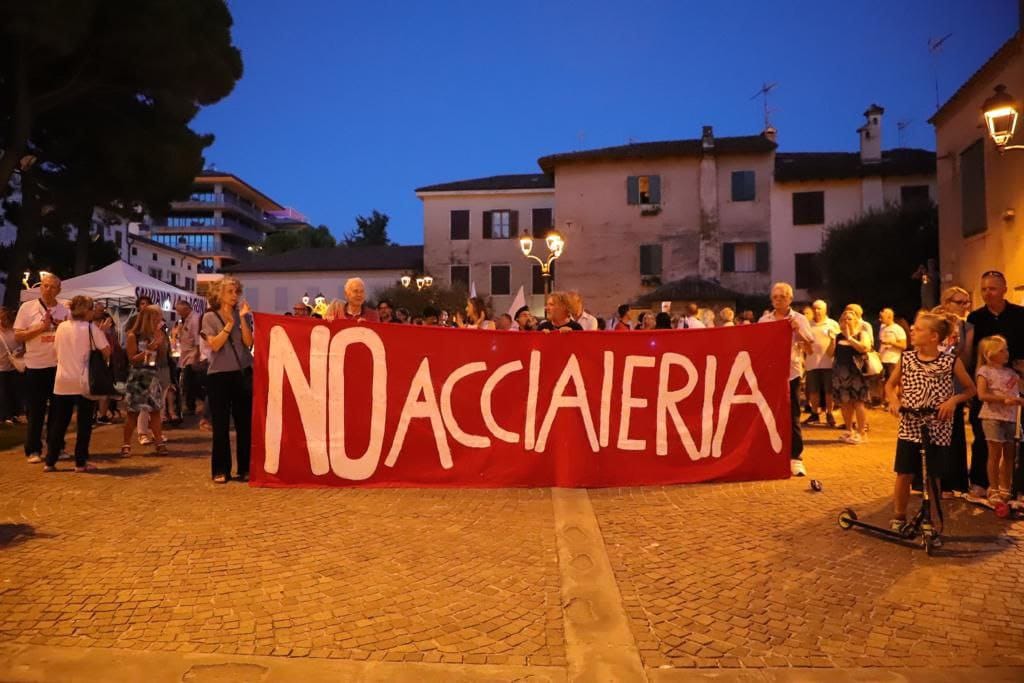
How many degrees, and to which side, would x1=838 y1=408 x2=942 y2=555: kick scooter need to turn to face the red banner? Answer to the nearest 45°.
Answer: approximately 135° to its right

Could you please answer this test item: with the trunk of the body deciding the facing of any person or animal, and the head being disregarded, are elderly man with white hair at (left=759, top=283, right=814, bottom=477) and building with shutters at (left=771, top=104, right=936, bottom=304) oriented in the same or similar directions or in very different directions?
same or similar directions

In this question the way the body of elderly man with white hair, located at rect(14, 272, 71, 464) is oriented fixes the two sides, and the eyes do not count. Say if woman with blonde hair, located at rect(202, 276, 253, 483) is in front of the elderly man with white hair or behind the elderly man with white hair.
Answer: in front

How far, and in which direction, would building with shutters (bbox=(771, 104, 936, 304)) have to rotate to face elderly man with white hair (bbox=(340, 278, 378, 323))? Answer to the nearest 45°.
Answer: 0° — it already faces them

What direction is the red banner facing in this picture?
toward the camera

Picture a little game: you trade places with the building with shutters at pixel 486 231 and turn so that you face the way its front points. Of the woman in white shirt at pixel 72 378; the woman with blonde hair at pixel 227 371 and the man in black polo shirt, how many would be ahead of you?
3

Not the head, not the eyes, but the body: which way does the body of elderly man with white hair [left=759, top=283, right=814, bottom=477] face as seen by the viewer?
toward the camera

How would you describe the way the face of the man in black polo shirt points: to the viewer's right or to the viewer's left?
to the viewer's left

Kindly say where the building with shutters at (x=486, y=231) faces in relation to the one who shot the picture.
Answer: facing the viewer

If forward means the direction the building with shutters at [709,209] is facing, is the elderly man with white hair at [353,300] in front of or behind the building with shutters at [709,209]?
in front

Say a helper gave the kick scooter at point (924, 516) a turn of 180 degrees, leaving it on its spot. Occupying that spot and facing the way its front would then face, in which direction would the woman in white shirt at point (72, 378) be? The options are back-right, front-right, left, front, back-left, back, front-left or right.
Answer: front-left

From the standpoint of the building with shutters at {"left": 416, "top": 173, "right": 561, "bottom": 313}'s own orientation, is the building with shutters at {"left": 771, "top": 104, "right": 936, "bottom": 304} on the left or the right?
on its left

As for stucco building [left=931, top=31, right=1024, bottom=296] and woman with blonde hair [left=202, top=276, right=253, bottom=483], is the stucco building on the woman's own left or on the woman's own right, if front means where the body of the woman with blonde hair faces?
on the woman's own left

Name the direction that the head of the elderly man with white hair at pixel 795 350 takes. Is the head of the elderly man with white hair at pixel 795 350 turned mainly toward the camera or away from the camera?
toward the camera

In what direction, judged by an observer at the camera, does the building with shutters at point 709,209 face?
facing the viewer

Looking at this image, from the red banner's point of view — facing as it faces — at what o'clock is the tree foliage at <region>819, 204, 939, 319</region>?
The tree foliage is roughly at 7 o'clock from the red banner.

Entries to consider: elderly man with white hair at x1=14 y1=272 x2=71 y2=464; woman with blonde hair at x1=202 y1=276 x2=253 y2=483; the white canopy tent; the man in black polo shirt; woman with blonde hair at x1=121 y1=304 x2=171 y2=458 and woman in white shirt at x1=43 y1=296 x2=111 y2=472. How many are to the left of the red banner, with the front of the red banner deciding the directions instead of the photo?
1

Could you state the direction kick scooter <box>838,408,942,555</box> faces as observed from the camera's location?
facing the viewer and to the right of the viewer
